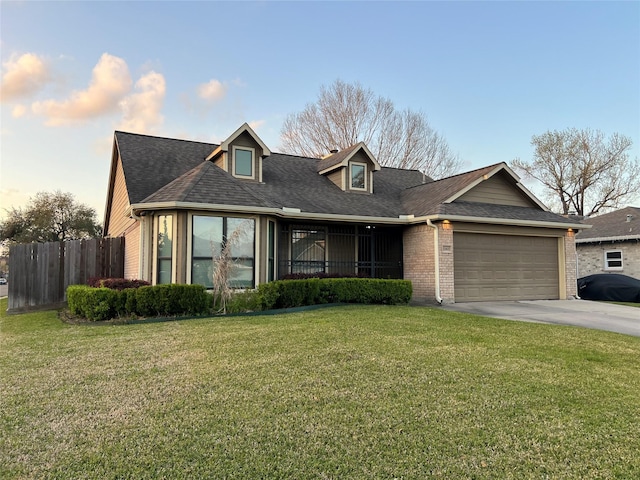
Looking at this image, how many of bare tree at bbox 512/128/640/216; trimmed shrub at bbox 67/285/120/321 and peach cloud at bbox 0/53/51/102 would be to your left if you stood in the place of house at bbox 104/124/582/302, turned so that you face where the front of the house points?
1

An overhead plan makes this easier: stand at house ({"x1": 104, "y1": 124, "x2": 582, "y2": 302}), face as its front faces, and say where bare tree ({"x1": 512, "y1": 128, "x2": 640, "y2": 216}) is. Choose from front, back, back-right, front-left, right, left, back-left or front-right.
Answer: left

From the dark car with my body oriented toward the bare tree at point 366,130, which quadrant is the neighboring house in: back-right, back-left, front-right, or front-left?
front-right

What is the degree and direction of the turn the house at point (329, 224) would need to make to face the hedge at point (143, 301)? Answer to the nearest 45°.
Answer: approximately 90° to its right

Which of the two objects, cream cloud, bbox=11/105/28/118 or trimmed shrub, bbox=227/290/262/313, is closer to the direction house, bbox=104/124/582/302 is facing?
the trimmed shrub

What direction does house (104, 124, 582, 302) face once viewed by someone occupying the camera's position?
facing the viewer and to the right of the viewer

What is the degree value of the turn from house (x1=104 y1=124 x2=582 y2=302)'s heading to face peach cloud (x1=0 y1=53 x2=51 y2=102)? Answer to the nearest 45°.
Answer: approximately 135° to its right

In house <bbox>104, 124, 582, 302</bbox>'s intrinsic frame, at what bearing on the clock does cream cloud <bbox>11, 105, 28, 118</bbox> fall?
The cream cloud is roughly at 4 o'clock from the house.

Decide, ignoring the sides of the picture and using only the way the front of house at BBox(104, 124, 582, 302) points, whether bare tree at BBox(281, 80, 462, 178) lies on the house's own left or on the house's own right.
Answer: on the house's own left

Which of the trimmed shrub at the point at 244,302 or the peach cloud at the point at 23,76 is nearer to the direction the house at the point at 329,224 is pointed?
the trimmed shrub

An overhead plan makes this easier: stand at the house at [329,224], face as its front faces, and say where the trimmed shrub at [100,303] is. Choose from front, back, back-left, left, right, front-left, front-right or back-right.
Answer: right

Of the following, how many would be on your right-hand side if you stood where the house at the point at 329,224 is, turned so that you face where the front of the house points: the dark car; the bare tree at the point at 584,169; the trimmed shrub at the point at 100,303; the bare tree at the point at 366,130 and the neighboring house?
1

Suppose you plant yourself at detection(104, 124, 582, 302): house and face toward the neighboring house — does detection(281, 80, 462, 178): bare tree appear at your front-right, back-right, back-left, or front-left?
front-left

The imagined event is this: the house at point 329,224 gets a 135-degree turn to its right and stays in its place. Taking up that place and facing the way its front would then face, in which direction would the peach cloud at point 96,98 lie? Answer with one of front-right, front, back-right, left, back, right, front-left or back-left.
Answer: front
